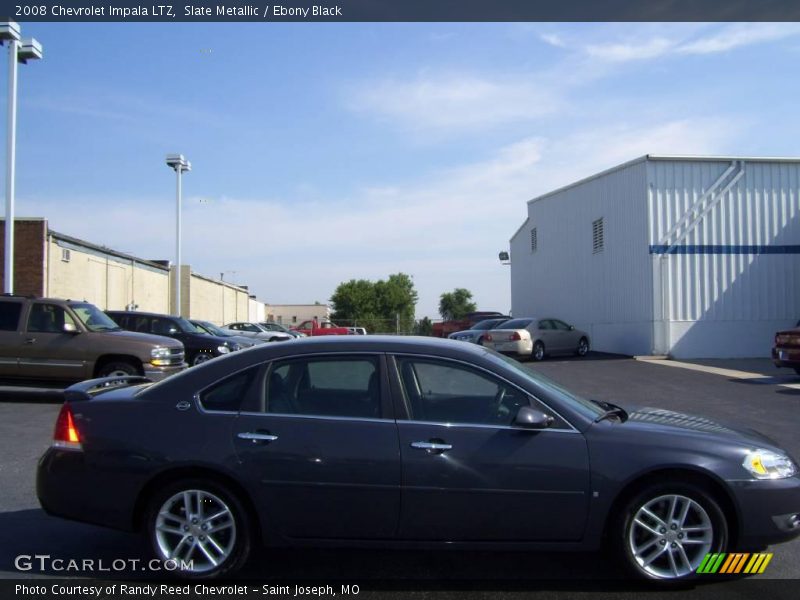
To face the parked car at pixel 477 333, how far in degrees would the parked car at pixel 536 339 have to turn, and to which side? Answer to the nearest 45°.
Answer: approximately 135° to its left

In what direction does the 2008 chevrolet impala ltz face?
to the viewer's right

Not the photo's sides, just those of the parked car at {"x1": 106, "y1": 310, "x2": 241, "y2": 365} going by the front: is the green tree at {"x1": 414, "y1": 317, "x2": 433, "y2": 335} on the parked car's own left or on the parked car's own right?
on the parked car's own left

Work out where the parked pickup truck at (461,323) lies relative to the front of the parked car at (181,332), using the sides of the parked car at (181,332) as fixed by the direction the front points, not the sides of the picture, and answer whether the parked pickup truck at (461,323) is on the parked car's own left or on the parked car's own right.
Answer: on the parked car's own left

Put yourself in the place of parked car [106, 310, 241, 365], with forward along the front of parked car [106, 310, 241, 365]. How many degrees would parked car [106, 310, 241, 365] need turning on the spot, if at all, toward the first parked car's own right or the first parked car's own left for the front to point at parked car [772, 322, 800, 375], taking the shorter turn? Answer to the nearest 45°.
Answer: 0° — it already faces it

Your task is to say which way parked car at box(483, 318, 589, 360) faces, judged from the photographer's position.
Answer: facing away from the viewer and to the right of the viewer
